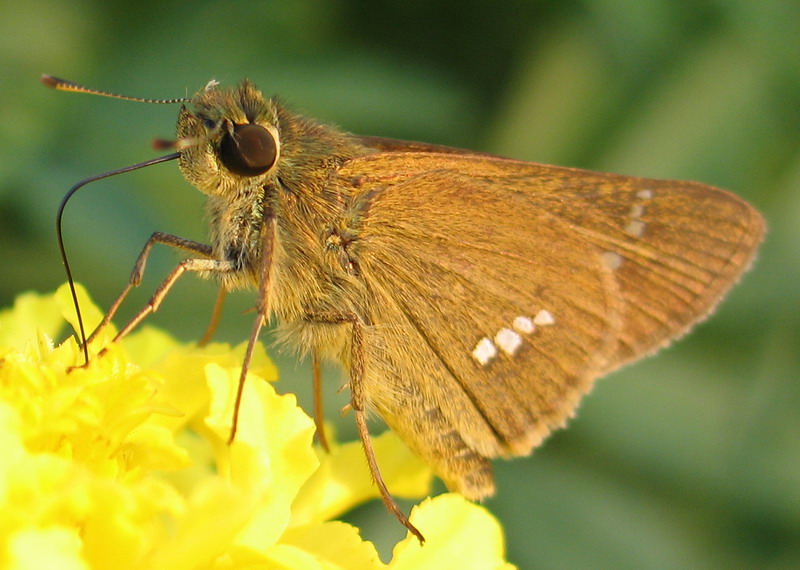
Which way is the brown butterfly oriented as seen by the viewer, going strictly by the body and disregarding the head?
to the viewer's left
